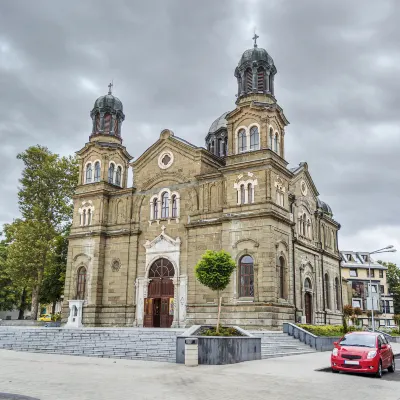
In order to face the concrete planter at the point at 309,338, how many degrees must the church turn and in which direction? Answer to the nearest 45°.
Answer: approximately 90° to its left

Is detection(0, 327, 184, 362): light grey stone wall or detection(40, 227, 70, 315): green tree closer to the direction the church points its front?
the light grey stone wall

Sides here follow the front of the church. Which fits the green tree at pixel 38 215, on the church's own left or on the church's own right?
on the church's own right

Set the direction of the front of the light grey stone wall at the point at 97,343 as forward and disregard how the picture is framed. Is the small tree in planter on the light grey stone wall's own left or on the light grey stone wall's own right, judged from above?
on the light grey stone wall's own left

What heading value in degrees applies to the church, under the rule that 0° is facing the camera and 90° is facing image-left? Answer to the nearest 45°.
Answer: approximately 45°

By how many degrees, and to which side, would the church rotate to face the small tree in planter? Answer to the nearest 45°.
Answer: approximately 45° to its left

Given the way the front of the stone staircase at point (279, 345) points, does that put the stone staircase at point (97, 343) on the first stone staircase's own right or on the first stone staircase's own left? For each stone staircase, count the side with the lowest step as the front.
on the first stone staircase's own right

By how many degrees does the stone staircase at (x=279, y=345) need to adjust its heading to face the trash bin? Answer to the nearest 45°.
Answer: approximately 45° to its right

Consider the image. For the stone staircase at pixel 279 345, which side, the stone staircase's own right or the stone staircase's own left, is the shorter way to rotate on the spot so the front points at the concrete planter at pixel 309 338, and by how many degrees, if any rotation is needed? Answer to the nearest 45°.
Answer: approximately 90° to the stone staircase's own left
